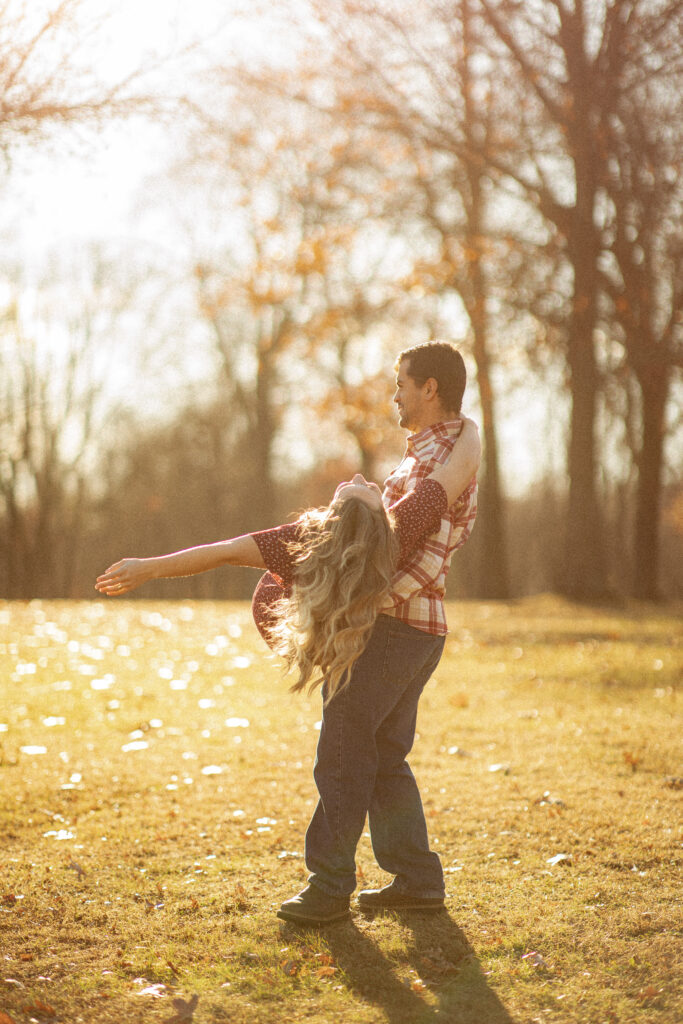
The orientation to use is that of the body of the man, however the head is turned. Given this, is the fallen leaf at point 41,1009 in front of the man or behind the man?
in front

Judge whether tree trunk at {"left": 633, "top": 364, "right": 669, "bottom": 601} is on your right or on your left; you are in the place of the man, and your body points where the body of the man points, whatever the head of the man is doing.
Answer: on your right

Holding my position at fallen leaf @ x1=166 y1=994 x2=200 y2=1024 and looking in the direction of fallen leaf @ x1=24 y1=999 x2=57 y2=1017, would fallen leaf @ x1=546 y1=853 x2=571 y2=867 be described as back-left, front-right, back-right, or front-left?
back-right

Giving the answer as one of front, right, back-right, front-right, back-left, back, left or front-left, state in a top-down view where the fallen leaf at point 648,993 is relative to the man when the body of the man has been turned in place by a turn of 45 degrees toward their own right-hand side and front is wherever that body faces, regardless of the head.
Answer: back

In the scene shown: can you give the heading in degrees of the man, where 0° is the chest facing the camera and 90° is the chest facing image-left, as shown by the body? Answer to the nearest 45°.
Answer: approximately 90°

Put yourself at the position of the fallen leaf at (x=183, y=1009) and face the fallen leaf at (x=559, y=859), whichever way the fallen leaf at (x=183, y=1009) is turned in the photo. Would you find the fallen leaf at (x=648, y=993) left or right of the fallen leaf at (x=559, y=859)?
right

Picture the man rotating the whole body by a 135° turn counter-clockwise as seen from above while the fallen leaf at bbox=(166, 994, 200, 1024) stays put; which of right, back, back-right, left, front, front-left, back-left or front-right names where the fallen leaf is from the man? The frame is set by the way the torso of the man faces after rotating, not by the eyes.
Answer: right

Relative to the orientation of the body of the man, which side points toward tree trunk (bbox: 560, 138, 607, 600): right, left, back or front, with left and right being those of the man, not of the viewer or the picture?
right

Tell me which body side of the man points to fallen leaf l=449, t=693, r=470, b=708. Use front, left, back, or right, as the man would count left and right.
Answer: right

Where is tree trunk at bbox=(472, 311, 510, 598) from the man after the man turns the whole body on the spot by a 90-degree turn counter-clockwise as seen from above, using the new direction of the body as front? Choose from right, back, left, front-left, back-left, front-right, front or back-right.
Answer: back

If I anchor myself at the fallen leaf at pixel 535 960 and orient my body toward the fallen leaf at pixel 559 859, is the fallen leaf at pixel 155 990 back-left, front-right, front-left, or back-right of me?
back-left

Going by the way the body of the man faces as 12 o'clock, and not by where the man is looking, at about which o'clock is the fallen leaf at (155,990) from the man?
The fallen leaf is roughly at 11 o'clock from the man.

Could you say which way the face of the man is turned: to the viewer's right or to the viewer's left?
to the viewer's left
